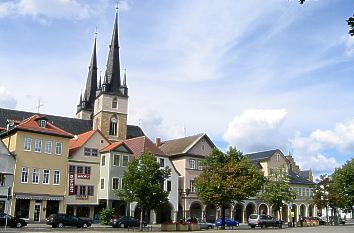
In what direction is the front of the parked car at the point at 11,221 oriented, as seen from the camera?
facing to the right of the viewer

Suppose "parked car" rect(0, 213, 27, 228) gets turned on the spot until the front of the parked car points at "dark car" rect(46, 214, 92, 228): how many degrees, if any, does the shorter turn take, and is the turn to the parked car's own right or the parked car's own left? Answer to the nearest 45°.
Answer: approximately 45° to the parked car's own left

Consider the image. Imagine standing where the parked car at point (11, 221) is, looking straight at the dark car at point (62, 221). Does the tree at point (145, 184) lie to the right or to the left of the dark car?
right

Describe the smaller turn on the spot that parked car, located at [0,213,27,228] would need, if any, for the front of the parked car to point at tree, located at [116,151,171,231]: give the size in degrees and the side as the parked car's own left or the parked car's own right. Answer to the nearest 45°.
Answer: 0° — it already faces it
